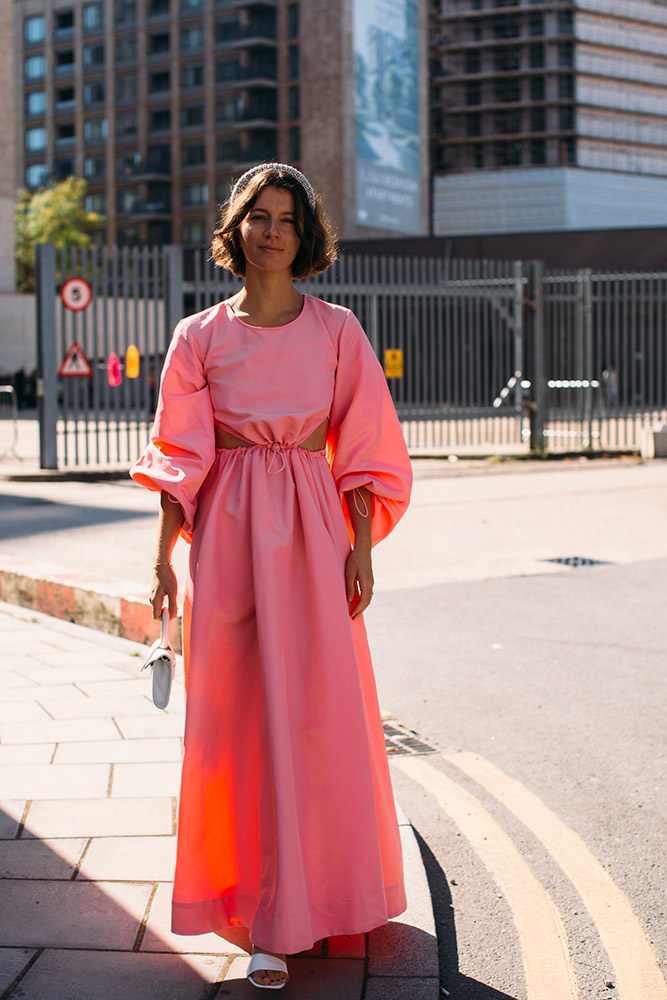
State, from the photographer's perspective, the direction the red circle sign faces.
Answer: facing the viewer

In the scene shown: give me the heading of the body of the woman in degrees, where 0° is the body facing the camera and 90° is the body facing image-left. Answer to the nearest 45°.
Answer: approximately 0°

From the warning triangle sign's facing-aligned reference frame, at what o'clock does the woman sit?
The woman is roughly at 12 o'clock from the warning triangle sign.

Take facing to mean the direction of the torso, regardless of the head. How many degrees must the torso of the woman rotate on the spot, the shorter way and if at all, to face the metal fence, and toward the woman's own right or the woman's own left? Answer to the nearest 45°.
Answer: approximately 180°

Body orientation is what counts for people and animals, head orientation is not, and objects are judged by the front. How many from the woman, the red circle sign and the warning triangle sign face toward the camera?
3

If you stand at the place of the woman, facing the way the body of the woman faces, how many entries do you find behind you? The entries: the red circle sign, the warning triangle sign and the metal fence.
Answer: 3

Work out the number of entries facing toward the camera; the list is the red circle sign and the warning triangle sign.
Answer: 2
